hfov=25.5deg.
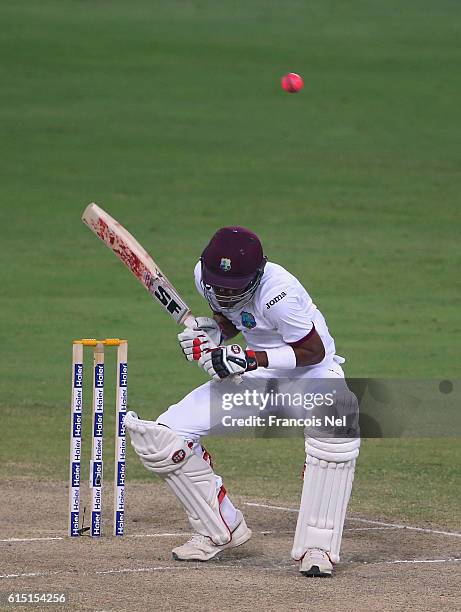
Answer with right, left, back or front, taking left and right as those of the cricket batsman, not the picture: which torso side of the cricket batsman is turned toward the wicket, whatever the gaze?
right

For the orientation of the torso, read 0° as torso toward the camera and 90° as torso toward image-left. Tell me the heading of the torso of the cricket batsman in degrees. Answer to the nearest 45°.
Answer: approximately 45°
